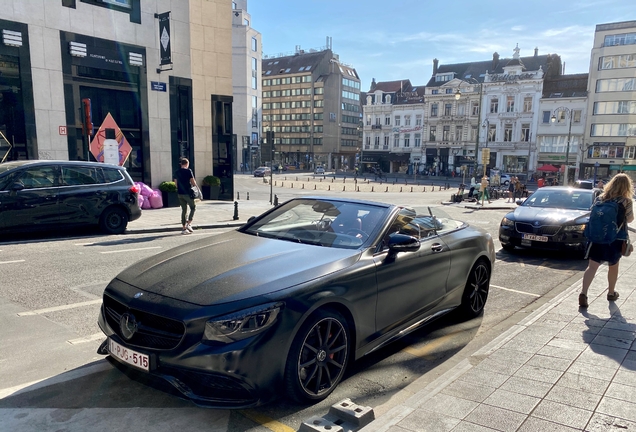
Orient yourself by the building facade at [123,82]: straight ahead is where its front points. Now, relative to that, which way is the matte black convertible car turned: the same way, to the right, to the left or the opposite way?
to the right

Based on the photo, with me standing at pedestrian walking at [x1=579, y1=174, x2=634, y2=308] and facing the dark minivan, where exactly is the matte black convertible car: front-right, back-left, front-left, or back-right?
front-left

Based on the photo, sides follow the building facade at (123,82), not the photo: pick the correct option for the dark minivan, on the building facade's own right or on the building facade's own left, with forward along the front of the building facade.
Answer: on the building facade's own right

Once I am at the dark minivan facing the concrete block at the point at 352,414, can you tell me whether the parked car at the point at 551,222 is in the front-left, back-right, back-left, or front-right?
front-left

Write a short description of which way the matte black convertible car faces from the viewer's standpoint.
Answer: facing the viewer and to the left of the viewer

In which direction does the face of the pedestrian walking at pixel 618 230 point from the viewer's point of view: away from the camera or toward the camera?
away from the camera

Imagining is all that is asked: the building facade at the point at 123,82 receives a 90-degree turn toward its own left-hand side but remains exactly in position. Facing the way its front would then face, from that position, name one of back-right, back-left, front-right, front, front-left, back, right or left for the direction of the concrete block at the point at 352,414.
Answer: back-right

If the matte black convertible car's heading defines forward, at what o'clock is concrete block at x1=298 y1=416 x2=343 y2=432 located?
The concrete block is roughly at 10 o'clock from the matte black convertible car.

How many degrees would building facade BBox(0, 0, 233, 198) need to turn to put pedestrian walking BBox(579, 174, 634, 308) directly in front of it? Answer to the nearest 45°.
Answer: approximately 45° to its right

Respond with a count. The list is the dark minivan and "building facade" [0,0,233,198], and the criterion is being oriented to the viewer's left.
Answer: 1

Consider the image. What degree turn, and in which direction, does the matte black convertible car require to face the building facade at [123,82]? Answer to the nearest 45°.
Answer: approximately 90° to its right

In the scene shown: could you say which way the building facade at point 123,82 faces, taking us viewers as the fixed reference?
facing the viewer and to the right of the viewer

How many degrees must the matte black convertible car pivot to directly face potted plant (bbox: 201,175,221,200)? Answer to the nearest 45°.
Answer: approximately 135° to its right

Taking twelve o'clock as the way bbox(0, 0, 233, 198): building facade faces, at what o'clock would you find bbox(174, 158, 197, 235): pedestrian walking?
The pedestrian walking is roughly at 1 o'clock from the building facade.
